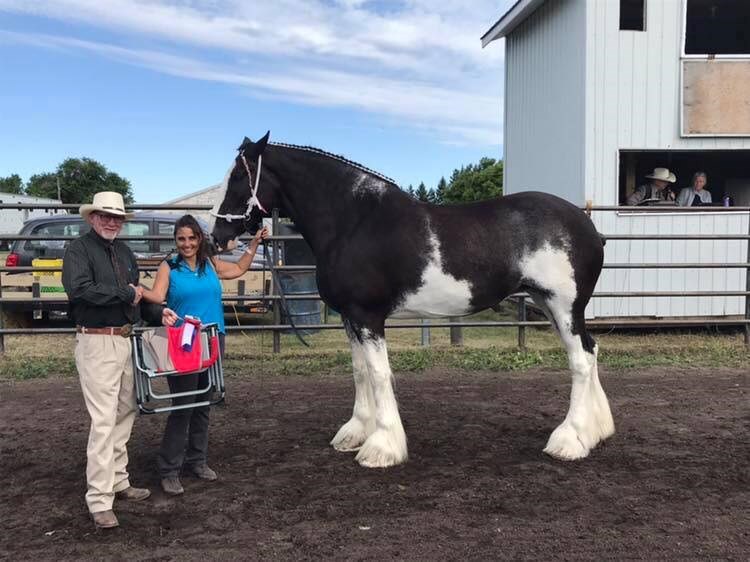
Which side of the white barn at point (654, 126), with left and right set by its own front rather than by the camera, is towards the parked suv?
right

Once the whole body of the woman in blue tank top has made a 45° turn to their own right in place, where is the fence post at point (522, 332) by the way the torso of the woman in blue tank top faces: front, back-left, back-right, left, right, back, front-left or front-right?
back

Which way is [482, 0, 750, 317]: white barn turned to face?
toward the camera

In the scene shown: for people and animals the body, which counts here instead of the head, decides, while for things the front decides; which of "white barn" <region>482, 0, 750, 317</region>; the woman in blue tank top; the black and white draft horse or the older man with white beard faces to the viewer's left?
the black and white draft horse

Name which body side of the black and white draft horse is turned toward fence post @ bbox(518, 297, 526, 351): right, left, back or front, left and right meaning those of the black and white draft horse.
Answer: right

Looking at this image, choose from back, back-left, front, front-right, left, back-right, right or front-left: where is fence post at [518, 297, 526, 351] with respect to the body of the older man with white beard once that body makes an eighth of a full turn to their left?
front-left

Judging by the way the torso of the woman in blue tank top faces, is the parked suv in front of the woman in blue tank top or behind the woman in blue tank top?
behind

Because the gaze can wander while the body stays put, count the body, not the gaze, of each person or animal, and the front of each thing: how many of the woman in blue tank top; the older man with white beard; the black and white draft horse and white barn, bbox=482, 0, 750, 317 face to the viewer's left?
1

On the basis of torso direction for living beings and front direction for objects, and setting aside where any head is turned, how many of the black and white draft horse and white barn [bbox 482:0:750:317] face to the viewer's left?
1

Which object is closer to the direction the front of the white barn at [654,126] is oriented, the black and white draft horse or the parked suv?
the black and white draft horse

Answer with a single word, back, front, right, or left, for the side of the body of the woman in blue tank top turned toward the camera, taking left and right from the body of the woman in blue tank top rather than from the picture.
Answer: front

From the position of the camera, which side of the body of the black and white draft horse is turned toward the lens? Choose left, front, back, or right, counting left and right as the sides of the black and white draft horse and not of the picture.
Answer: left

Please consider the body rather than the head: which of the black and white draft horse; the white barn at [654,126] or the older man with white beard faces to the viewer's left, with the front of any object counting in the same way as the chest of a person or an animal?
the black and white draft horse

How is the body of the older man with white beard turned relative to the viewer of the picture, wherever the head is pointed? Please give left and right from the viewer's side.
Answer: facing the viewer and to the right of the viewer

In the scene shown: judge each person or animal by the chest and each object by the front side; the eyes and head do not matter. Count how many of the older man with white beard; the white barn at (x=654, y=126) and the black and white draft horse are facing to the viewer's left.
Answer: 1
